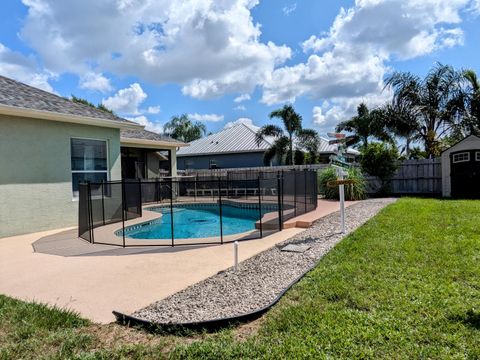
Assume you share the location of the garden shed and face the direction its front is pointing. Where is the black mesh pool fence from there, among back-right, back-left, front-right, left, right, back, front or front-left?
front-right

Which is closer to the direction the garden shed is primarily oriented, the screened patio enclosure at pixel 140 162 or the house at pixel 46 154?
the house

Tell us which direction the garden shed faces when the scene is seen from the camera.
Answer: facing the viewer

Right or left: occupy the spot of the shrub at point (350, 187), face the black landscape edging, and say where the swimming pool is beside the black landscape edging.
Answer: right

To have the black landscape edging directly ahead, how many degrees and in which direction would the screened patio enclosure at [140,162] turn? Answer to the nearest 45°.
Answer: approximately 45° to its right

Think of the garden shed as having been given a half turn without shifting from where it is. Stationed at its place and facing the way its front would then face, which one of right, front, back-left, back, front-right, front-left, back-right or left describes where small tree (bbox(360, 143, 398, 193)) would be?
left

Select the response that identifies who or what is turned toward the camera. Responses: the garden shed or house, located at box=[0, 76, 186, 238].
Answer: the garden shed

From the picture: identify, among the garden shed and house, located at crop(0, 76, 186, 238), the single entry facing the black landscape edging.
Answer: the garden shed

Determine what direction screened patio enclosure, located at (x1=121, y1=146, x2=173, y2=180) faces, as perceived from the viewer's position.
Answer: facing the viewer and to the right of the viewer

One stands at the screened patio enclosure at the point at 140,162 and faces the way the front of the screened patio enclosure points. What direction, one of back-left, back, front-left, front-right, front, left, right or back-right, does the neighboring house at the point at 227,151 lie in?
left
